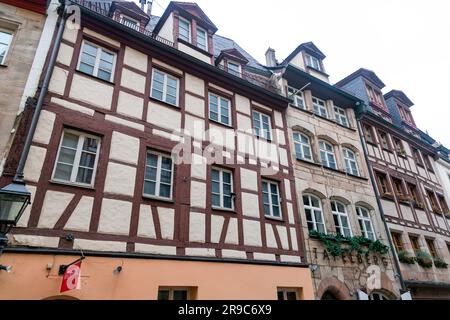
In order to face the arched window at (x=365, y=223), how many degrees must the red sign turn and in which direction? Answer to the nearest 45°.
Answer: approximately 135° to its left

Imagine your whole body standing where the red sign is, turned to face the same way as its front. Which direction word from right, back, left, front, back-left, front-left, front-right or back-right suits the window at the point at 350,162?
back-left

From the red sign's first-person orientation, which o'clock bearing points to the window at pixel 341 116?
The window is roughly at 7 o'clock from the red sign.

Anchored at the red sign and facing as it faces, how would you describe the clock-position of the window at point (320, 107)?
The window is roughly at 7 o'clock from the red sign.

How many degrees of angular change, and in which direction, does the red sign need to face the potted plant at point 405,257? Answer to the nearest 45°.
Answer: approximately 135° to its left

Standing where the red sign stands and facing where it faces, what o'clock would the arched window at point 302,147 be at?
The arched window is roughly at 7 o'clock from the red sign.

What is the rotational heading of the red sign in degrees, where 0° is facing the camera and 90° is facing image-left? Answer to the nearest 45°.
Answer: approximately 45°

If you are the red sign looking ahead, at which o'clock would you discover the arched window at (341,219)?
The arched window is roughly at 7 o'clock from the red sign.

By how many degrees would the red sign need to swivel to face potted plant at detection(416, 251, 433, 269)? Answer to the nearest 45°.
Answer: approximately 135° to its left

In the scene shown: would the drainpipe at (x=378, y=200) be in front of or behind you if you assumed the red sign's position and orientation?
behind

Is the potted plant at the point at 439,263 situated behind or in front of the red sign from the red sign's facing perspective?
behind
